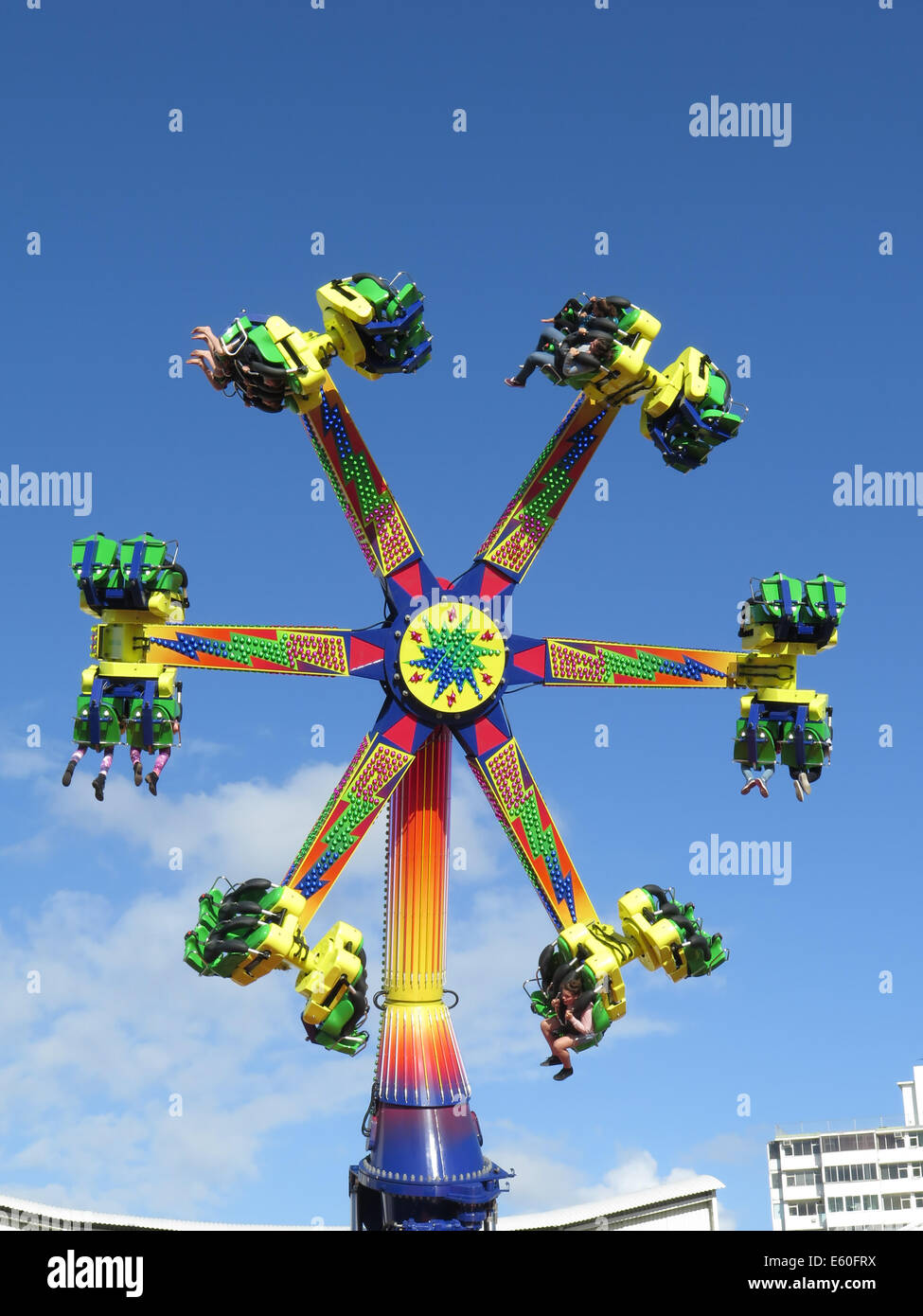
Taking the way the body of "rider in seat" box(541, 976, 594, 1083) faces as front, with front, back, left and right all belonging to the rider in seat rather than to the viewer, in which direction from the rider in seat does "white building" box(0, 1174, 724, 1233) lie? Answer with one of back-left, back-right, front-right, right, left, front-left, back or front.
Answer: back-right

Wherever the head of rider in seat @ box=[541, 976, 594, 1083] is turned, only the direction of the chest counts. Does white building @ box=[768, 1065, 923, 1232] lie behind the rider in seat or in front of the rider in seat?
behind

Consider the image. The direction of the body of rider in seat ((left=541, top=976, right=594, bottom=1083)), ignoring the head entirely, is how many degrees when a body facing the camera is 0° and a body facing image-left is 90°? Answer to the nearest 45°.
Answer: approximately 45°
